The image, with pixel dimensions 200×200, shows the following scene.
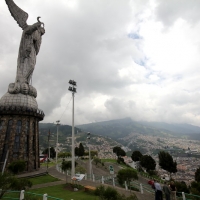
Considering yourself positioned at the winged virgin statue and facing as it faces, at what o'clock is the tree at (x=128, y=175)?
The tree is roughly at 2 o'clock from the winged virgin statue.

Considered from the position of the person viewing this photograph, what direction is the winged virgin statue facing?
facing to the right of the viewer

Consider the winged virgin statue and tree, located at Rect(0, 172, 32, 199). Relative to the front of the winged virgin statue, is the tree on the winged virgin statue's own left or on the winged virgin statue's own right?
on the winged virgin statue's own right
